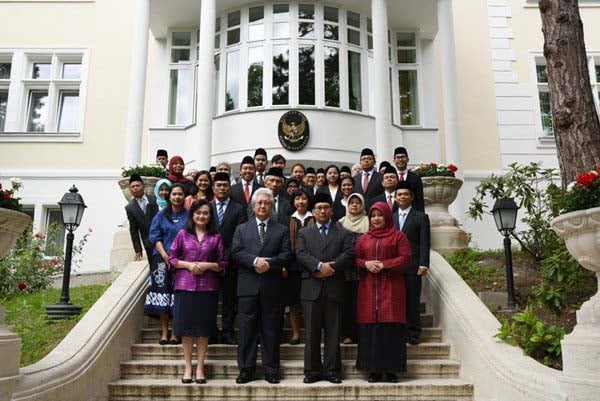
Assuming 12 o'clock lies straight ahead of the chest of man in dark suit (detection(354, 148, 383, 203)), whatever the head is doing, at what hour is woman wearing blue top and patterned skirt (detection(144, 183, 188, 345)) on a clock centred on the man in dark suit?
The woman wearing blue top and patterned skirt is roughly at 2 o'clock from the man in dark suit.

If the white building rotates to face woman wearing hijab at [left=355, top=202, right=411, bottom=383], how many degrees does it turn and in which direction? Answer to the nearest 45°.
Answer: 0° — it already faces them

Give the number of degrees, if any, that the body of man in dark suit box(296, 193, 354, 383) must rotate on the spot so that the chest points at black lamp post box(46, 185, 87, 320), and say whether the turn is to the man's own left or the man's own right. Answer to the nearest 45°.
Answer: approximately 90° to the man's own right

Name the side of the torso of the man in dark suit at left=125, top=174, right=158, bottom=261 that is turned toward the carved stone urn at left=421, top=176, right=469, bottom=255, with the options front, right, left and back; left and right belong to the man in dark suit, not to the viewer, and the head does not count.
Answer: left

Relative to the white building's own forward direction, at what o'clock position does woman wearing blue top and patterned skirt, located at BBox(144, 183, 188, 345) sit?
The woman wearing blue top and patterned skirt is roughly at 12 o'clock from the white building.

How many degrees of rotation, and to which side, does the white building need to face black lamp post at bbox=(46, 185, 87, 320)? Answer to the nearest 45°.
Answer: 0° — it already faces it
